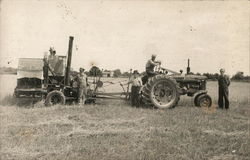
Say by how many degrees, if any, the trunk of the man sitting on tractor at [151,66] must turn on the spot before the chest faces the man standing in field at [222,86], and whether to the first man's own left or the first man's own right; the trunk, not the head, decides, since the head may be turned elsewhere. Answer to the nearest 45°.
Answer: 0° — they already face them

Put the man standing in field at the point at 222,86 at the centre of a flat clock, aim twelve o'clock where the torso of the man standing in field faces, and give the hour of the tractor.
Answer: The tractor is roughly at 2 o'clock from the man standing in field.

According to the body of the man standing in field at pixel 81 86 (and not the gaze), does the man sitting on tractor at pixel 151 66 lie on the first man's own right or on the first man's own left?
on the first man's own left

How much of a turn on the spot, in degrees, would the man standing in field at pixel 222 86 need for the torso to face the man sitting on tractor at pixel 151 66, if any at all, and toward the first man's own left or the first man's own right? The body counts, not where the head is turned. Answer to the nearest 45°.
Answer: approximately 45° to the first man's own right

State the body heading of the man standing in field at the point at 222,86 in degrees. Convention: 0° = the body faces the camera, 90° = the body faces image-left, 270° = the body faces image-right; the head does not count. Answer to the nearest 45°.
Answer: approximately 0°

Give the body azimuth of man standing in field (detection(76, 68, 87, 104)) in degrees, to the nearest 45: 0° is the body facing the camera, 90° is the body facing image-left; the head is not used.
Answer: approximately 0°

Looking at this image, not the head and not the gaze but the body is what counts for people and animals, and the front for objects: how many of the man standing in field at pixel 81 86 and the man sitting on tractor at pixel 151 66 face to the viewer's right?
1

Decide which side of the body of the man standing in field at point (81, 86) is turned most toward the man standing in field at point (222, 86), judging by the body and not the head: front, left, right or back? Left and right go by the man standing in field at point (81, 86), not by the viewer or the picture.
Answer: left

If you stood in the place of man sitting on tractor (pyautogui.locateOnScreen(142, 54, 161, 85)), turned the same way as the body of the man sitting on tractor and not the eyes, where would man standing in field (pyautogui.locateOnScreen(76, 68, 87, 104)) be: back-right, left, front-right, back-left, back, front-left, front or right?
back

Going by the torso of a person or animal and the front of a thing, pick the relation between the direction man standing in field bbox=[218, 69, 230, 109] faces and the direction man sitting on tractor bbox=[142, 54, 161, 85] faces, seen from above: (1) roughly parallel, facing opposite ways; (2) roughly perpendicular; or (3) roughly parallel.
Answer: roughly perpendicular

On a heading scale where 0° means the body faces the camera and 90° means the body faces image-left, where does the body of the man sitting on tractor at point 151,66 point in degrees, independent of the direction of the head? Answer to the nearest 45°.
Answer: approximately 270°
